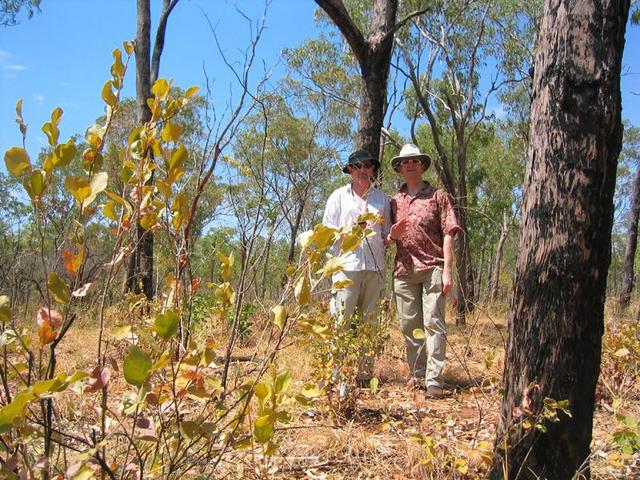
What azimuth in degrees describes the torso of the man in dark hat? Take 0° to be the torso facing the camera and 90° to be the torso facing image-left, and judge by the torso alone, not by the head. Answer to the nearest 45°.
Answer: approximately 0°

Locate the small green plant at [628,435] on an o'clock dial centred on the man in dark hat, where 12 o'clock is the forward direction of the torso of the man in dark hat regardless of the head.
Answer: The small green plant is roughly at 11 o'clock from the man in dark hat.

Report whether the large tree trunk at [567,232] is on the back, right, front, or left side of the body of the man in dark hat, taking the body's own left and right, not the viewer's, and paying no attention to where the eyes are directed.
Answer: front
